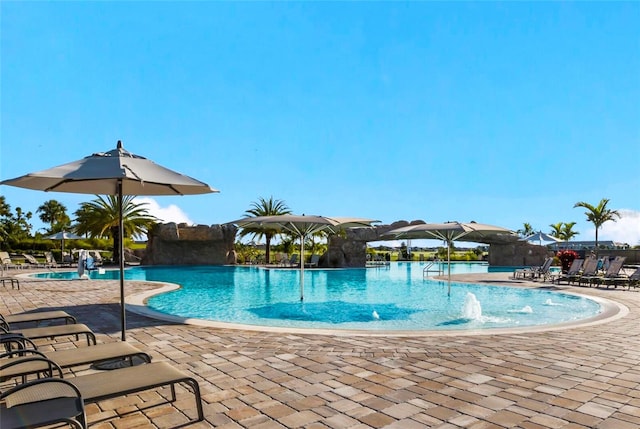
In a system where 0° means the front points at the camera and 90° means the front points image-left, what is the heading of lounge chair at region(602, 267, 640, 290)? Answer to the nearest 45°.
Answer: approximately 90°

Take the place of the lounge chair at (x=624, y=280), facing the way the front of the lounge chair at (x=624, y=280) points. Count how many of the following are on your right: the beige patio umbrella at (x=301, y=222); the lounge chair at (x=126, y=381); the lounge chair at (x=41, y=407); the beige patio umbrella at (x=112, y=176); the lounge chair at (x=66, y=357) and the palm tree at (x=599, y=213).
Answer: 1

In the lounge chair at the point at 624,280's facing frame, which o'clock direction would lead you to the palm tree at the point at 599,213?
The palm tree is roughly at 3 o'clock from the lounge chair.

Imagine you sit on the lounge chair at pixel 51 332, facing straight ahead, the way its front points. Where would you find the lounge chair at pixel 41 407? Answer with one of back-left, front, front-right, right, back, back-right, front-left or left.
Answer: right

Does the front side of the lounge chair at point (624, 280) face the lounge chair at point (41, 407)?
no

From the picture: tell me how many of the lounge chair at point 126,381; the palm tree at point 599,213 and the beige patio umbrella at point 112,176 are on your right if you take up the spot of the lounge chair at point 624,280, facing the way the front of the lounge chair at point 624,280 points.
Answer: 1

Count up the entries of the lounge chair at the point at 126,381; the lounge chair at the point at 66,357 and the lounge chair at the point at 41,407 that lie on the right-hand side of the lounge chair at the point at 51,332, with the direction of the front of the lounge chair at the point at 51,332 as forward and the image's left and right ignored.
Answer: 3

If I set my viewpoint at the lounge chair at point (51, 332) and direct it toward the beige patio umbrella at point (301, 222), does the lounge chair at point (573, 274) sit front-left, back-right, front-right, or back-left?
front-right

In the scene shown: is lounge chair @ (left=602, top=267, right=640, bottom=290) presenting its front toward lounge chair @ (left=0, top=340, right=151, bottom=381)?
no

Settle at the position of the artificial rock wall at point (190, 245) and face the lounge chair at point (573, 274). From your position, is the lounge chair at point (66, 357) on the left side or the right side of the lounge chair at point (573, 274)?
right

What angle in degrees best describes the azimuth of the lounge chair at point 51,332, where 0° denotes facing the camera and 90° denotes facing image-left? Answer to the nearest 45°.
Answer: approximately 270°

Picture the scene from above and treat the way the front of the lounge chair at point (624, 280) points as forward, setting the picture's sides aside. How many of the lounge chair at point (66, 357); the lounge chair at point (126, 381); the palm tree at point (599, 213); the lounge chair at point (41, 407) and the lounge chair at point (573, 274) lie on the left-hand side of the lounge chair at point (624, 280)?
3

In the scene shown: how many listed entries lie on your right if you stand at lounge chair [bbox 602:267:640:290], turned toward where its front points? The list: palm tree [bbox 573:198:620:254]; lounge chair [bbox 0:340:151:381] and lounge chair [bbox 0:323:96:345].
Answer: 1

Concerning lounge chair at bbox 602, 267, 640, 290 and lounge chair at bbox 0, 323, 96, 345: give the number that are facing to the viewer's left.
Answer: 1

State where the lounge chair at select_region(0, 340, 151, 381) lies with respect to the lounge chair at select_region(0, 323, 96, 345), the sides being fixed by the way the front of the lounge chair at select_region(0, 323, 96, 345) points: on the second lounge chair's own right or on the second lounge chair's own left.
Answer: on the second lounge chair's own right

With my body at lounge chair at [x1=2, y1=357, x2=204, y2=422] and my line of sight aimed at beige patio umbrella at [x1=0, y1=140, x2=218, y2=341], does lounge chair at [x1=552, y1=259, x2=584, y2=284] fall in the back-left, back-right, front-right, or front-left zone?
front-right
